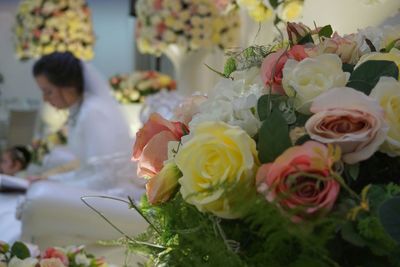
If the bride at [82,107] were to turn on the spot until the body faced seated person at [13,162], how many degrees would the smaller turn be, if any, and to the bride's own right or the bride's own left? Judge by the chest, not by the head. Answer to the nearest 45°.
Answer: approximately 45° to the bride's own right

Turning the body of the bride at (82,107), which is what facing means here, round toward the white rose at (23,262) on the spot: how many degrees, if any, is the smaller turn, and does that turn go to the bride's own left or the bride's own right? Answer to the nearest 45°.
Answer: approximately 90° to the bride's own left

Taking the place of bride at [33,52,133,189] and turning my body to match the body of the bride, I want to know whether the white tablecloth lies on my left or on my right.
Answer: on my left

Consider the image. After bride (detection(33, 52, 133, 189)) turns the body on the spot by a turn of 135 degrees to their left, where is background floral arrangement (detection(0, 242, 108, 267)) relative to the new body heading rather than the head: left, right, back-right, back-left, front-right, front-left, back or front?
front-right

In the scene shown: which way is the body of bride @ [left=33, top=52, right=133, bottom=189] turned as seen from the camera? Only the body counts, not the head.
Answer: to the viewer's left

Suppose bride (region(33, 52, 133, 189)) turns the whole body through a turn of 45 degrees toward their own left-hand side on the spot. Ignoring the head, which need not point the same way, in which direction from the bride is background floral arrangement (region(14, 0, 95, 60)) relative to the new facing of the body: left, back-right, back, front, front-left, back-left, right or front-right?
back-right

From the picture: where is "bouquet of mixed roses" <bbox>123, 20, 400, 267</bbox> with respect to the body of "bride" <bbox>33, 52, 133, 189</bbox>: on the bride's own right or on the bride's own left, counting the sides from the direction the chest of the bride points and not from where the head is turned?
on the bride's own left

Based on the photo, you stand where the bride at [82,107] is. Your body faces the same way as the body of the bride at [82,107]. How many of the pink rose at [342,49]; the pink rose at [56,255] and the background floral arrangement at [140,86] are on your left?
2

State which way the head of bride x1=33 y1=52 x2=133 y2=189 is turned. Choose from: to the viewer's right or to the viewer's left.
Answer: to the viewer's left

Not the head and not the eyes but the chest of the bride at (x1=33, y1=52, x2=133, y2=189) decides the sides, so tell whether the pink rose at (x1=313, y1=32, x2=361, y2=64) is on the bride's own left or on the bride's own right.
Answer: on the bride's own left
